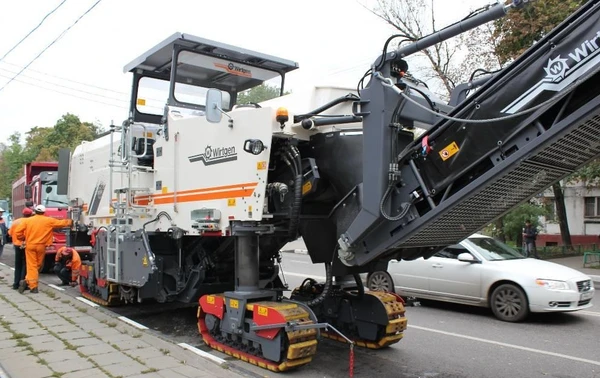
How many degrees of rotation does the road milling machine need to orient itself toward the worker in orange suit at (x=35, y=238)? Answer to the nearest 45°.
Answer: approximately 180°

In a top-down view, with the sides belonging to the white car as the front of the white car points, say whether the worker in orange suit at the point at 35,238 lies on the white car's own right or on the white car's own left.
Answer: on the white car's own right

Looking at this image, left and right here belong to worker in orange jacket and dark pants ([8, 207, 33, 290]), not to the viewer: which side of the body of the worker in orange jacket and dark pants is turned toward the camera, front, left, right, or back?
back

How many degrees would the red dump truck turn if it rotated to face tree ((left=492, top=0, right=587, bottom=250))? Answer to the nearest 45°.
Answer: approximately 45° to its left

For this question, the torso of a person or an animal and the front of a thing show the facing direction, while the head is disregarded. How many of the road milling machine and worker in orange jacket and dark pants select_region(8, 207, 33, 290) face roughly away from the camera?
1
